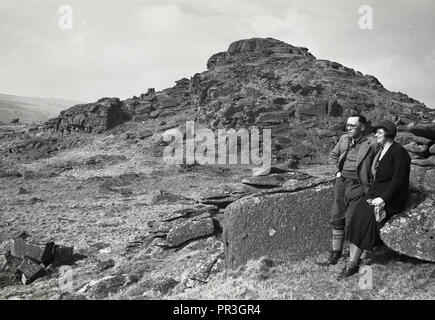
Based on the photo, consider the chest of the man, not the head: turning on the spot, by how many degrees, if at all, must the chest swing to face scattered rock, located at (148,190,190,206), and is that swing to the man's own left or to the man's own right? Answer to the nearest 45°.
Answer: approximately 90° to the man's own right

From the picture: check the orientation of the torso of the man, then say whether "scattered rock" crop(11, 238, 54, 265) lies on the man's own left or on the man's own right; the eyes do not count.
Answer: on the man's own right

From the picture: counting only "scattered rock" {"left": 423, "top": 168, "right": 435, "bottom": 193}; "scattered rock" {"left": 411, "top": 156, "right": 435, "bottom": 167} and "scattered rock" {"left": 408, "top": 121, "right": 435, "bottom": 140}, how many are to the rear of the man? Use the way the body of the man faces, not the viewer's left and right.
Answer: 3

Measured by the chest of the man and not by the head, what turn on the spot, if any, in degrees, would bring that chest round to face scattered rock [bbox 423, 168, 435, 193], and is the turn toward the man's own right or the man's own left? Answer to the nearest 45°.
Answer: approximately 180°

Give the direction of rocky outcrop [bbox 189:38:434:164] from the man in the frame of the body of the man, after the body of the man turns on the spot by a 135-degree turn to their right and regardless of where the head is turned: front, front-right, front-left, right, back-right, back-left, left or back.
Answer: front

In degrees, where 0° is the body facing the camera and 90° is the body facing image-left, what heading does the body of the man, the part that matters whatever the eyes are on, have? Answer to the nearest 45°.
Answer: approximately 45°

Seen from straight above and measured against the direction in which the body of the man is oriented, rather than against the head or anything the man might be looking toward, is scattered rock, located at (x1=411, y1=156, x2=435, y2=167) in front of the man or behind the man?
behind

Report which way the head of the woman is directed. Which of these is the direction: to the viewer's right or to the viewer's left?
to the viewer's left

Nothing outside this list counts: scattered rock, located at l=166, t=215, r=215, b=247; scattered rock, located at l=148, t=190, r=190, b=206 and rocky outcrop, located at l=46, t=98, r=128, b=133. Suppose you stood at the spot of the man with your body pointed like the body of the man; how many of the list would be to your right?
3

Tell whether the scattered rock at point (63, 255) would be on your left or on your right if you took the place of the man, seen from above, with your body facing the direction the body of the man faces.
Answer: on your right

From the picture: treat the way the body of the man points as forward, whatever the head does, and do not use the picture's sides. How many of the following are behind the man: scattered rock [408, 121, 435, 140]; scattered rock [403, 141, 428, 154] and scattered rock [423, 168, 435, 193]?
3

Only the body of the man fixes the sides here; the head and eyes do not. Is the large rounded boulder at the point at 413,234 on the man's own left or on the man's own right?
on the man's own left
